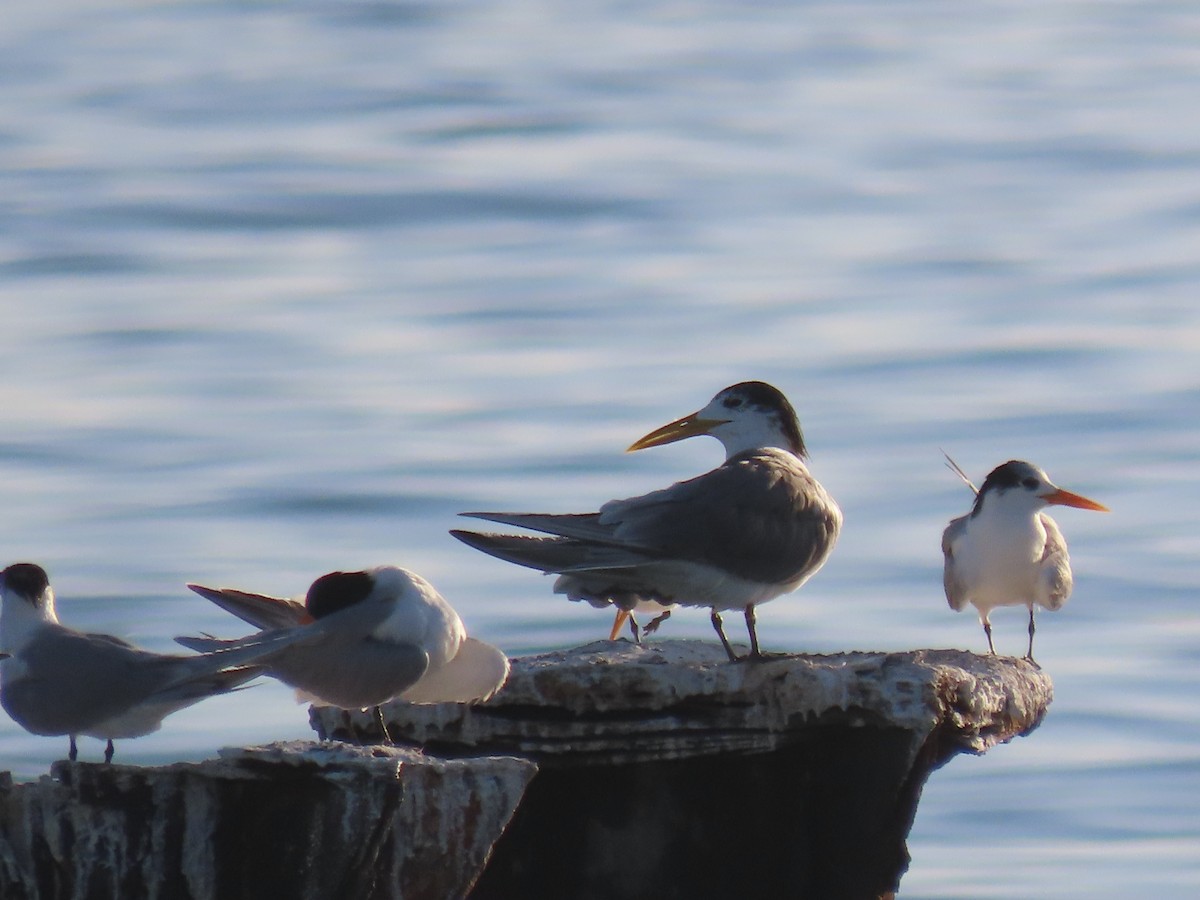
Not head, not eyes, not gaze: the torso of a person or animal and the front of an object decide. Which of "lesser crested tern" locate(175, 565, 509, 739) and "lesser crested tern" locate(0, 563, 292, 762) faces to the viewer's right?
"lesser crested tern" locate(175, 565, 509, 739)

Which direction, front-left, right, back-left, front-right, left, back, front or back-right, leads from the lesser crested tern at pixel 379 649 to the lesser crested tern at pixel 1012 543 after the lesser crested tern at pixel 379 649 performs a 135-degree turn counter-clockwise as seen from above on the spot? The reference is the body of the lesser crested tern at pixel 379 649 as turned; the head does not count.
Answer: right

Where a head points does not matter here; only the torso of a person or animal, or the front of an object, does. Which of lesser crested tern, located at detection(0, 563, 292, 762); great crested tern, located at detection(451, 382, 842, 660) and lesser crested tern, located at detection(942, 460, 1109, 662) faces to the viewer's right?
great crested tern, located at detection(451, 382, 842, 660)

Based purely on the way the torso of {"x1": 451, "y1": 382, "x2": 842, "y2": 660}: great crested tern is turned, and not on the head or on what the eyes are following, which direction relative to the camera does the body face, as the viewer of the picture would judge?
to the viewer's right

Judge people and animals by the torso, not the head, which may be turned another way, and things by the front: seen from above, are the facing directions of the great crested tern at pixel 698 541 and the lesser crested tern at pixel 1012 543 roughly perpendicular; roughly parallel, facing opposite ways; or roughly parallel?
roughly perpendicular

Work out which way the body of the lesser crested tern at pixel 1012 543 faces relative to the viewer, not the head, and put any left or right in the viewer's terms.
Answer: facing the viewer

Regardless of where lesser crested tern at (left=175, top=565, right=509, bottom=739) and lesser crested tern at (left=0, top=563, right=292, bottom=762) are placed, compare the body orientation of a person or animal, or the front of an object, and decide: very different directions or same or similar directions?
very different directions

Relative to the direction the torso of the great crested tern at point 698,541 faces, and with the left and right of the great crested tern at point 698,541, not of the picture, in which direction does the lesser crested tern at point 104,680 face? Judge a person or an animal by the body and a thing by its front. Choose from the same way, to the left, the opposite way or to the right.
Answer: the opposite way

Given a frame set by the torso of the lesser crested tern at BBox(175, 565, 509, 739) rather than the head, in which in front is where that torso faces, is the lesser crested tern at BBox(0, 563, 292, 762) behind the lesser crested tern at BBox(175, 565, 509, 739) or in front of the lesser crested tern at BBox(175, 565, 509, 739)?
behind

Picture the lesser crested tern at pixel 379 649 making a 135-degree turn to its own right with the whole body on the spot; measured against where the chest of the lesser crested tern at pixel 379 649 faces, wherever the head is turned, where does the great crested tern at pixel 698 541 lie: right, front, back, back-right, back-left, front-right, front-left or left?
back

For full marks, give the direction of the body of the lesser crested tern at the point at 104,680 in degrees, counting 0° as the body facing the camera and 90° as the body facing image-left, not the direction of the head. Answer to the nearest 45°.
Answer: approximately 90°

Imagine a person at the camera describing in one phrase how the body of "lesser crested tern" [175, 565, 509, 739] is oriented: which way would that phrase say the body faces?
to the viewer's right

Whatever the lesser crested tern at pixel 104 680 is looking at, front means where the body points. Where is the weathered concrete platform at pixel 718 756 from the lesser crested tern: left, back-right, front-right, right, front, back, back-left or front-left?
back
